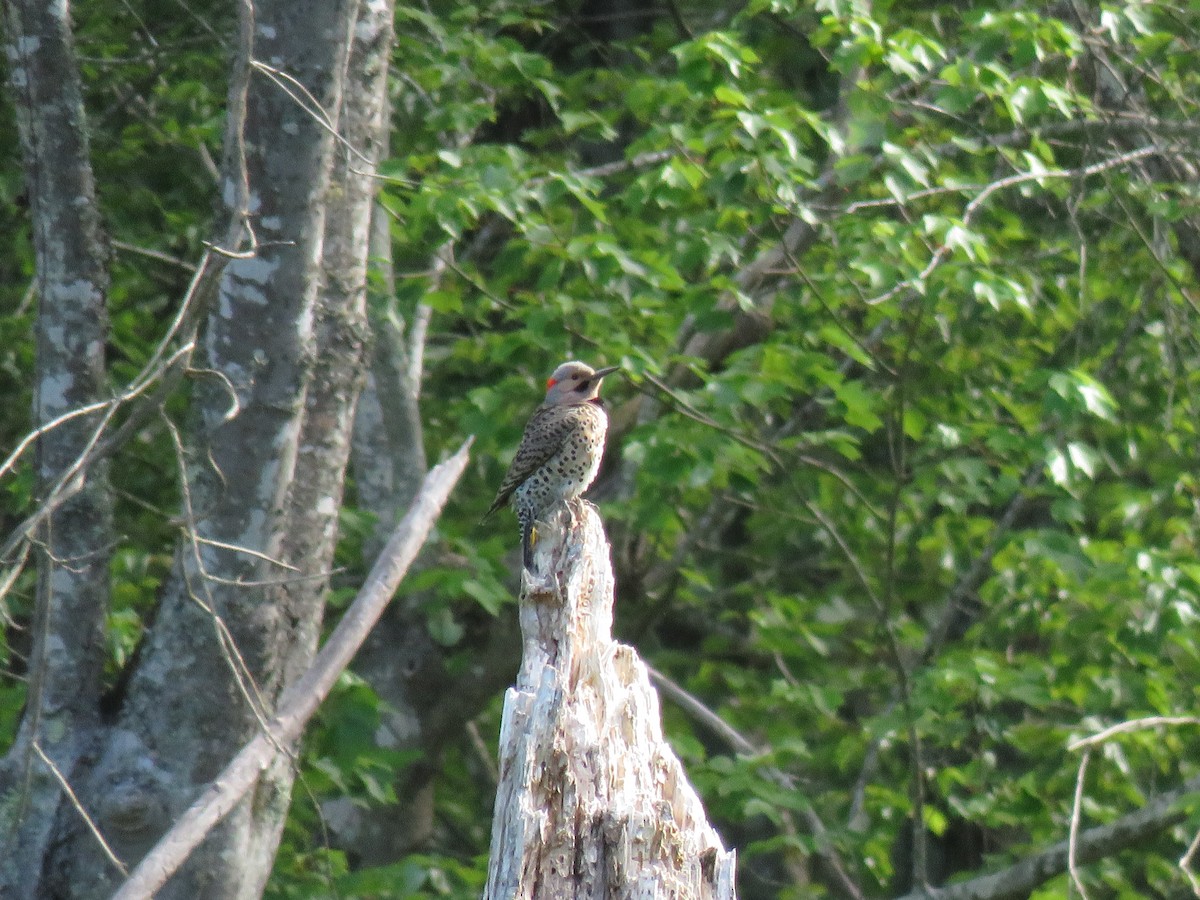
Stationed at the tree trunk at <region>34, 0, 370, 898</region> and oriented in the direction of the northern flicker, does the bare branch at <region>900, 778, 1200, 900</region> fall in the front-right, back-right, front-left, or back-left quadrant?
front-right

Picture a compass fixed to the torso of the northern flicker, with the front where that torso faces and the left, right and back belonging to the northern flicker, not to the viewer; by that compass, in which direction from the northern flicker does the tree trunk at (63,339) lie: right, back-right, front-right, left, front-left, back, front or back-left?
back-right
